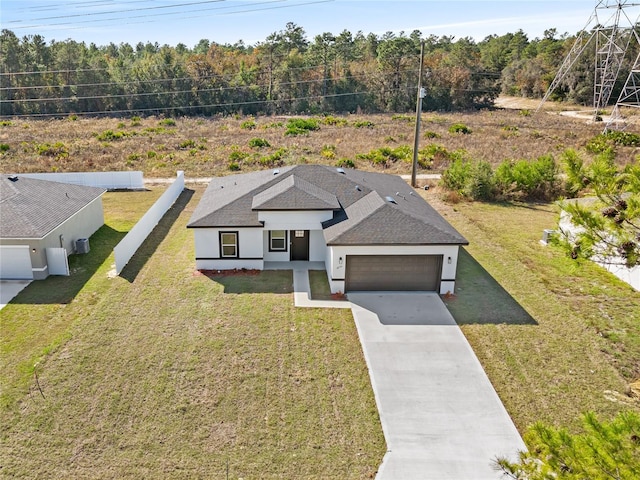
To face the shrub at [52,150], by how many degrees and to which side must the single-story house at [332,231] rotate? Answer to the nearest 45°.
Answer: approximately 135° to its right

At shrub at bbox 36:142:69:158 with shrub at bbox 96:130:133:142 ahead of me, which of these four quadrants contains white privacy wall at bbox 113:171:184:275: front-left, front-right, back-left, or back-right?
back-right

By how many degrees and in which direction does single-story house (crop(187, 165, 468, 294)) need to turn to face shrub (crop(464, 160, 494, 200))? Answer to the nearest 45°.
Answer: approximately 135° to its left

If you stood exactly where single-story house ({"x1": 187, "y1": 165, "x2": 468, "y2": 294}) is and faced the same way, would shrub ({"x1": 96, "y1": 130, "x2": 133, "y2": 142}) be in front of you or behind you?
behind

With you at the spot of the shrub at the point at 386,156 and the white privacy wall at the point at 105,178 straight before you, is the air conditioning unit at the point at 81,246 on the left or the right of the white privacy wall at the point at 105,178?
left

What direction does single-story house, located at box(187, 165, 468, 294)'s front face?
toward the camera

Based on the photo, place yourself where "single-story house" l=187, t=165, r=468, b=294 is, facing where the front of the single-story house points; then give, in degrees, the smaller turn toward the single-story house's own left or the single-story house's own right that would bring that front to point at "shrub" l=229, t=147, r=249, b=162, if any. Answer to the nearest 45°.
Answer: approximately 180°

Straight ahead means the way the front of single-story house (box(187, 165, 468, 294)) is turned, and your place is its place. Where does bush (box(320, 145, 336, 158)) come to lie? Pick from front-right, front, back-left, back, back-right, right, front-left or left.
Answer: back

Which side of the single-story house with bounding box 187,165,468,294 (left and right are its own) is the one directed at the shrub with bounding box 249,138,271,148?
back

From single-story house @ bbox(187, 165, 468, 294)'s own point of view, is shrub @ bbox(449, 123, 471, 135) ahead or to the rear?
to the rear

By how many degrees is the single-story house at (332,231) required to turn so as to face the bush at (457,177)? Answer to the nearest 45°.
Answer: approximately 135° to its left

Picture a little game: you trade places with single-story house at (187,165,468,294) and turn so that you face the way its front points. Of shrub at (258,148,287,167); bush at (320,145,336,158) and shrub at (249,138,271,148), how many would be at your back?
3

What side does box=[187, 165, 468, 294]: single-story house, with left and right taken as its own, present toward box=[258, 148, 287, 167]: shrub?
back

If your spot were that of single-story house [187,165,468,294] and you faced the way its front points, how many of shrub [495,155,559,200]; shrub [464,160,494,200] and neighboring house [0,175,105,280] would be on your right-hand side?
1

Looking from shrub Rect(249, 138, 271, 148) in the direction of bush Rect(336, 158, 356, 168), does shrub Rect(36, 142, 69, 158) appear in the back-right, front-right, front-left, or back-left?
back-right
